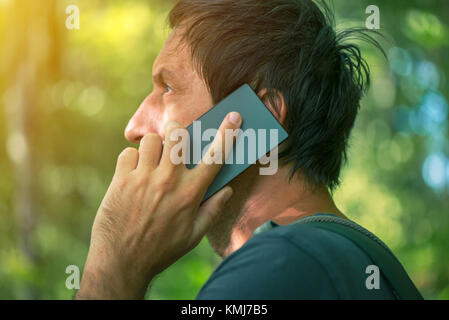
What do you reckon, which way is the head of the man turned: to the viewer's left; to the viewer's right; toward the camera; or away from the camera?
to the viewer's left

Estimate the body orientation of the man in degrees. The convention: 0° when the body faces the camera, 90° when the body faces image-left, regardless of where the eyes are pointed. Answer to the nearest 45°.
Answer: approximately 90°
